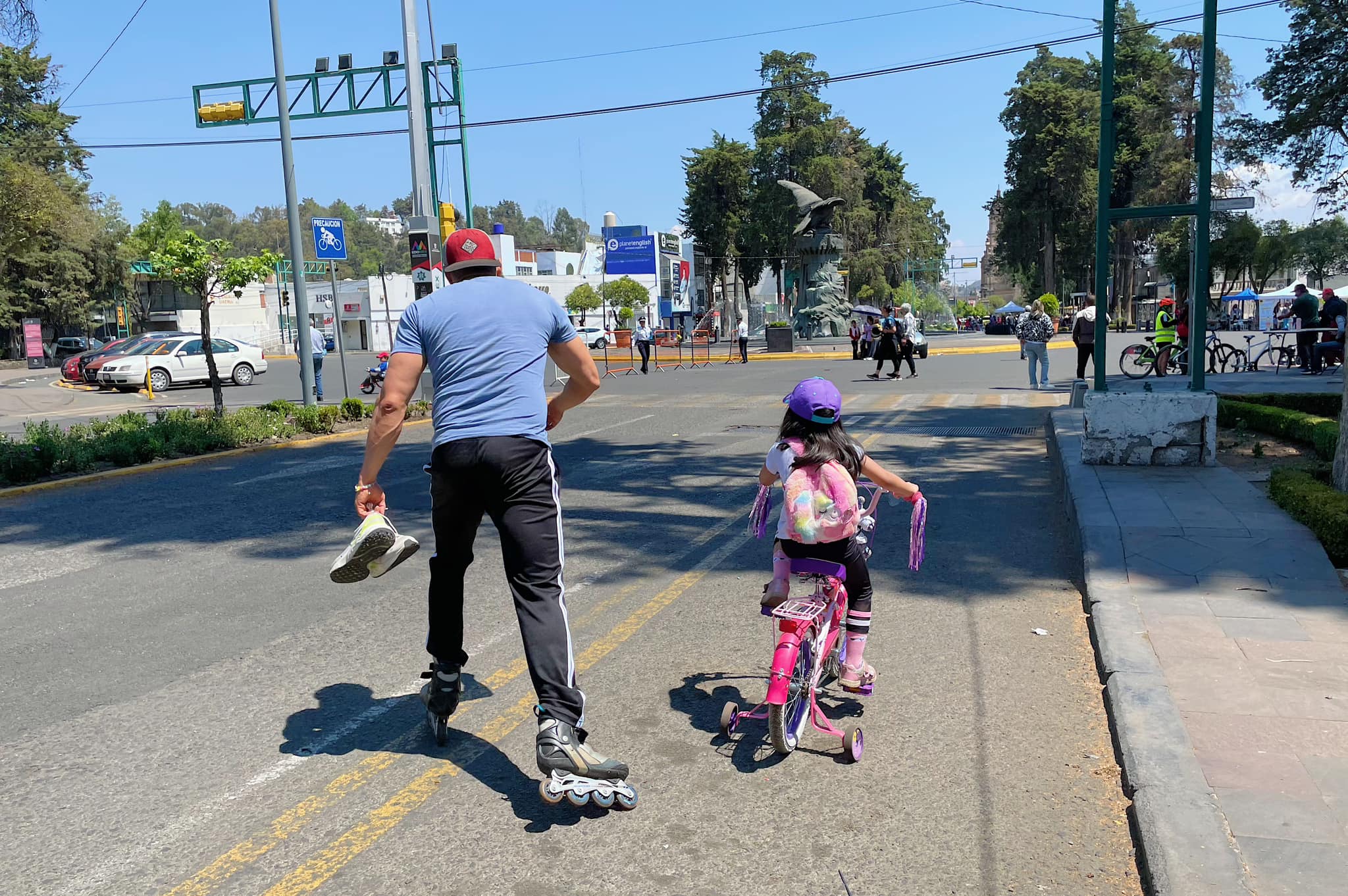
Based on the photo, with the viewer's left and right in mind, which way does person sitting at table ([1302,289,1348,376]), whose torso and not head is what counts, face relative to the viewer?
facing to the left of the viewer

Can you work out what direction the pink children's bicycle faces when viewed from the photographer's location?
facing away from the viewer and to the right of the viewer

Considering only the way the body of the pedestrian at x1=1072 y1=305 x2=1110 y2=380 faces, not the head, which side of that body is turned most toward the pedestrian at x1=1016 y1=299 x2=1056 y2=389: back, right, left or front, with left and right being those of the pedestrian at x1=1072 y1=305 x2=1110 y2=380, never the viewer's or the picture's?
left

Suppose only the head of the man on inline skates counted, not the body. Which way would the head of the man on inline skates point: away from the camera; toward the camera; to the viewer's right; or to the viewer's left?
away from the camera

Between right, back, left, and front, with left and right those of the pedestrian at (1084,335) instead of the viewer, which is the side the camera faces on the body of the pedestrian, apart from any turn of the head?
back
